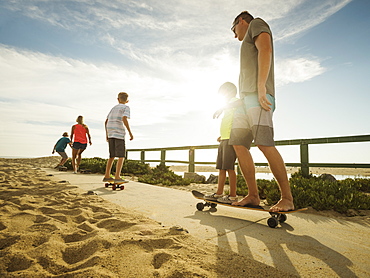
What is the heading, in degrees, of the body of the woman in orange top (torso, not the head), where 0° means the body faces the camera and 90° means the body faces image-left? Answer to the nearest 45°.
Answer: approximately 180°

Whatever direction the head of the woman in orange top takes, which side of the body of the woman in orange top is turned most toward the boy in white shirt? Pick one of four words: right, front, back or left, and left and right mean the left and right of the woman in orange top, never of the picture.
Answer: back

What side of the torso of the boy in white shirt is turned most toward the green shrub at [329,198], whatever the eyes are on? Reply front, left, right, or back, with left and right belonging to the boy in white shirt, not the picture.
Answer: right

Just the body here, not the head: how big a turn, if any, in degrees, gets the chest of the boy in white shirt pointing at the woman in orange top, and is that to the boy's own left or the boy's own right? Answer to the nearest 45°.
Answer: approximately 45° to the boy's own left

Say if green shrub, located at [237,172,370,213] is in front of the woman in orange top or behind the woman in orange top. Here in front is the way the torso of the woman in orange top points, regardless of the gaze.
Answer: behind
